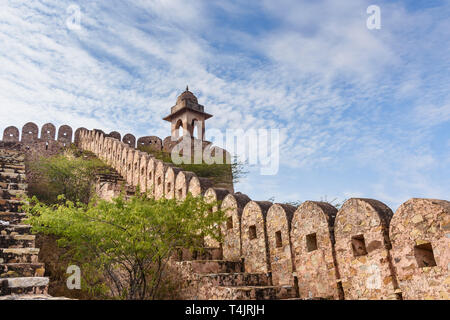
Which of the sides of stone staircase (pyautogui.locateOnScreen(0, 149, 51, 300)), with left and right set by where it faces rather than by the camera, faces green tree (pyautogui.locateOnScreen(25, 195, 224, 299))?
left

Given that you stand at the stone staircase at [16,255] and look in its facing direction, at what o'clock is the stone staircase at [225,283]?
the stone staircase at [225,283] is roughly at 10 o'clock from the stone staircase at [16,255].

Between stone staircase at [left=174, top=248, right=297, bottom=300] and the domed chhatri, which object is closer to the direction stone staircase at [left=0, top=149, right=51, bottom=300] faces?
the stone staircase

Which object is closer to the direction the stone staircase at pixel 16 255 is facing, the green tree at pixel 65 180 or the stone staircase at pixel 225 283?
the stone staircase

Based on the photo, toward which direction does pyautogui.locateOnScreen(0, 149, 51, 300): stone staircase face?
toward the camera

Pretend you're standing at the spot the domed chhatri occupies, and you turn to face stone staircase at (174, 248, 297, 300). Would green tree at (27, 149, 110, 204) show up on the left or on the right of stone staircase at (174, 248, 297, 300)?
right
